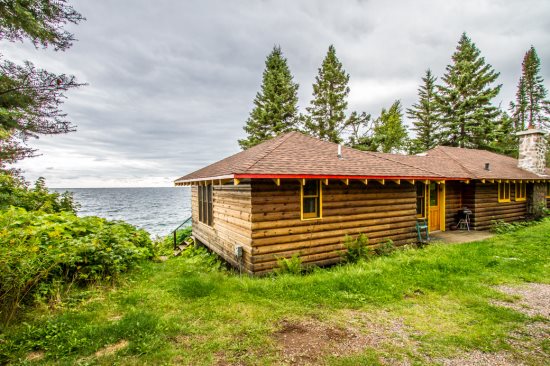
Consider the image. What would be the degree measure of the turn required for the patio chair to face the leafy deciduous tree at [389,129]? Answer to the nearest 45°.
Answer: approximately 135° to its left

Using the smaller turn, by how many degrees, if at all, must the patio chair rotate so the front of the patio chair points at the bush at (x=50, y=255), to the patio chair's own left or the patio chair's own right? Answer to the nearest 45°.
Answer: approximately 90° to the patio chair's own right

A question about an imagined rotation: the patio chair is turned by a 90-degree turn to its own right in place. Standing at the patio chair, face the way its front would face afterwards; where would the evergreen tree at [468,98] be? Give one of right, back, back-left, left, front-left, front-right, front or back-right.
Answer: back-right

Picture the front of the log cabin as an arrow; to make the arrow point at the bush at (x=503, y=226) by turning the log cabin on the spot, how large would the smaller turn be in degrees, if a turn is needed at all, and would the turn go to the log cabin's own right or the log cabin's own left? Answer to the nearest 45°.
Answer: approximately 90° to the log cabin's own left

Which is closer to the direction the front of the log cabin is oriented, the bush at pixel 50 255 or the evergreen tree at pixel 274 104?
the bush

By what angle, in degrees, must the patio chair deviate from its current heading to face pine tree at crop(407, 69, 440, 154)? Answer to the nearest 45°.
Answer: approximately 135° to its left

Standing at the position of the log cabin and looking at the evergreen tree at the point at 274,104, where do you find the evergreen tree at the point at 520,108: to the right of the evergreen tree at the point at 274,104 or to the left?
right

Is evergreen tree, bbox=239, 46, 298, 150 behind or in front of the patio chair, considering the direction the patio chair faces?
behind

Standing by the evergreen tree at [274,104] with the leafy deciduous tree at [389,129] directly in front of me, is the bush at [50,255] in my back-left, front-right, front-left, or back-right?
back-right
